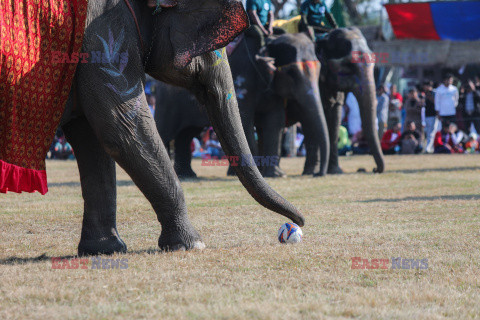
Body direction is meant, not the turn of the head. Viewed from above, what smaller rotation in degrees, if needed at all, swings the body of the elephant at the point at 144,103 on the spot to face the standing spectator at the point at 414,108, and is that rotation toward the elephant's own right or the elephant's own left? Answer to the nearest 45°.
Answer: approximately 45° to the elephant's own left

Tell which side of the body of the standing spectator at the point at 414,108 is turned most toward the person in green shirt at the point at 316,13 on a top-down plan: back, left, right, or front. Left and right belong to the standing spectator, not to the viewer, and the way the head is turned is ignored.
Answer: front

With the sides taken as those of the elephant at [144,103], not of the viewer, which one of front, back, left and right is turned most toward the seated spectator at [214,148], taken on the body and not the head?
left

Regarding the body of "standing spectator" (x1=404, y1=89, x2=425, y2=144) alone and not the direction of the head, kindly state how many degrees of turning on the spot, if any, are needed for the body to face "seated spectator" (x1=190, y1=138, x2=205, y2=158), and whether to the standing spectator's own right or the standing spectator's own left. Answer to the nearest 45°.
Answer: approximately 90° to the standing spectator's own right

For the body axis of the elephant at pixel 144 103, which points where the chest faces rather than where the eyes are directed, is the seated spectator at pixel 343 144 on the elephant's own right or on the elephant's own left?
on the elephant's own left

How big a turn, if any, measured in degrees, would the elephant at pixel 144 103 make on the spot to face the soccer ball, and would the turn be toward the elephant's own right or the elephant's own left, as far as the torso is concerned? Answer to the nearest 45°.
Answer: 0° — it already faces it

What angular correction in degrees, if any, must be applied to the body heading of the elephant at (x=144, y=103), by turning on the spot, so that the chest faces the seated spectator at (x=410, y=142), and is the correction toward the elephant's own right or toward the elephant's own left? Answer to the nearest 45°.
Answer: approximately 45° to the elephant's own left

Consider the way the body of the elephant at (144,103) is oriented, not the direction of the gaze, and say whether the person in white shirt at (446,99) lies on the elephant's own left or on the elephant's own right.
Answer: on the elephant's own left

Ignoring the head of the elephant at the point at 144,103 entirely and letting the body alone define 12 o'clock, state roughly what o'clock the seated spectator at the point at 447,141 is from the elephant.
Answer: The seated spectator is roughly at 10 o'clock from the elephant.

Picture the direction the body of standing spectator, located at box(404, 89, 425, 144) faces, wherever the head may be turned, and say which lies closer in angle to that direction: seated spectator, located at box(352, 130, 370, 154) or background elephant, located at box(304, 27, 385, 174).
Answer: the background elephant

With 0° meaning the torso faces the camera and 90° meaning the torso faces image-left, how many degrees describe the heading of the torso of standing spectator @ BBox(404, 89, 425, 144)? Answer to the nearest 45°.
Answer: approximately 0°

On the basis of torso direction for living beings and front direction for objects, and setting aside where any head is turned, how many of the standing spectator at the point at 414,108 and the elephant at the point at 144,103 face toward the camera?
1

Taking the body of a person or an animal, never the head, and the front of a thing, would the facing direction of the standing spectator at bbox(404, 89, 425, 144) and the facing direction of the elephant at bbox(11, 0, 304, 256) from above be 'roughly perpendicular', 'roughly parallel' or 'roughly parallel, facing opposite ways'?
roughly perpendicular

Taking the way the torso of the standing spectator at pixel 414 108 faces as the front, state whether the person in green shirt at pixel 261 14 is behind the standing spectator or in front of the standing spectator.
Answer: in front

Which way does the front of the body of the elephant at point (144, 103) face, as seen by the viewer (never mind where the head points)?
to the viewer's right
